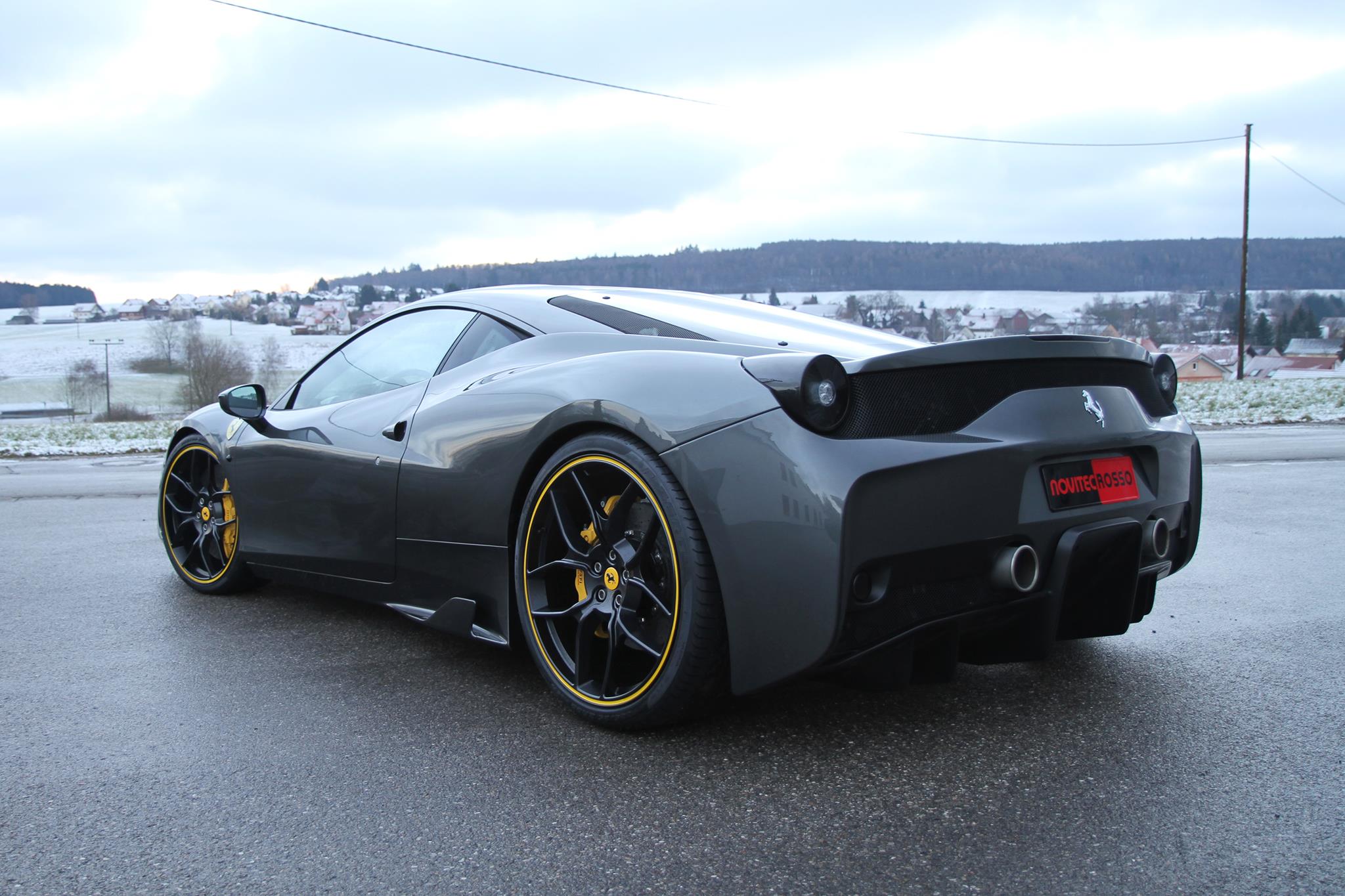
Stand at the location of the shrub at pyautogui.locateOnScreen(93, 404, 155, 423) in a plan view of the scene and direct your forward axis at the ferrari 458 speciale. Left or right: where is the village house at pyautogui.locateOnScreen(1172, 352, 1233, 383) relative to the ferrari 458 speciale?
left

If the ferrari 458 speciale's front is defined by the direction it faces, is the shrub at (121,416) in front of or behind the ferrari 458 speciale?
in front

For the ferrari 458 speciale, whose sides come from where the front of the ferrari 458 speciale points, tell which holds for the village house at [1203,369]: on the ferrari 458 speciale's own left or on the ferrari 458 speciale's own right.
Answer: on the ferrari 458 speciale's own right

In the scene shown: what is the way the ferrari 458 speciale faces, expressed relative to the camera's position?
facing away from the viewer and to the left of the viewer

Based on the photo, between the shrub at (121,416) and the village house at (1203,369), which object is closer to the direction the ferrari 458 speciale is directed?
the shrub

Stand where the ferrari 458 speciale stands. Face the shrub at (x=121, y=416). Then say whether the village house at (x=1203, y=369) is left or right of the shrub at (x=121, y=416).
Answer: right
